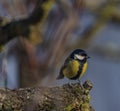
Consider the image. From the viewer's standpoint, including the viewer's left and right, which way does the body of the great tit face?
facing the viewer and to the right of the viewer
